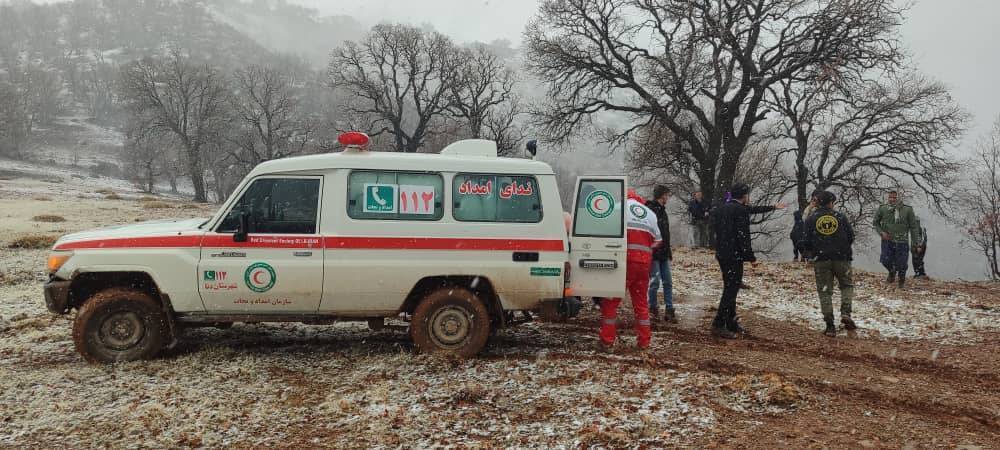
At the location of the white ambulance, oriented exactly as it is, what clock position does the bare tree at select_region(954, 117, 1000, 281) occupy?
The bare tree is roughly at 5 o'clock from the white ambulance.

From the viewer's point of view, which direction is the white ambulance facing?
to the viewer's left

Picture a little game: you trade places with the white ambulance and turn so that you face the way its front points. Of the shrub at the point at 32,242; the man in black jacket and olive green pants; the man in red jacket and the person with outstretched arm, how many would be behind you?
3

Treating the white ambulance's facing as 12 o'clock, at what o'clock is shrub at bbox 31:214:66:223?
The shrub is roughly at 2 o'clock from the white ambulance.

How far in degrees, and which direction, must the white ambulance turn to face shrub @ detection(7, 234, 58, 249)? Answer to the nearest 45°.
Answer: approximately 45° to its right

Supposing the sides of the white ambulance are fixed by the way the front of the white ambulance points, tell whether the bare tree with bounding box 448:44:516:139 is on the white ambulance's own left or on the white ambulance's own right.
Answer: on the white ambulance's own right

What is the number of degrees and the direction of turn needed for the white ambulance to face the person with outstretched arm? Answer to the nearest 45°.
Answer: approximately 180°

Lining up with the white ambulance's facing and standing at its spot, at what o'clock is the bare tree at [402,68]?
The bare tree is roughly at 3 o'clock from the white ambulance.

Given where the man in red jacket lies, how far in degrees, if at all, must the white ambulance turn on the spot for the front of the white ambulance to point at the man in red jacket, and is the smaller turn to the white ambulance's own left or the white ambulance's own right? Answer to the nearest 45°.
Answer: approximately 180°

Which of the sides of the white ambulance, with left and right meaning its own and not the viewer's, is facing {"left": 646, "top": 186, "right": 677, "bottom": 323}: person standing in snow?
back

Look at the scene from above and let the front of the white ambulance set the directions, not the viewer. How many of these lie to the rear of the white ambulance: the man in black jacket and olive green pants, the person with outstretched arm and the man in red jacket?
3

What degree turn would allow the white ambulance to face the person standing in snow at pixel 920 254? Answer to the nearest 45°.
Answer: approximately 180°
